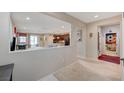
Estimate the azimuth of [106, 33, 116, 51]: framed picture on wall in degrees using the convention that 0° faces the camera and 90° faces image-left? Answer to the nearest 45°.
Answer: approximately 0°
